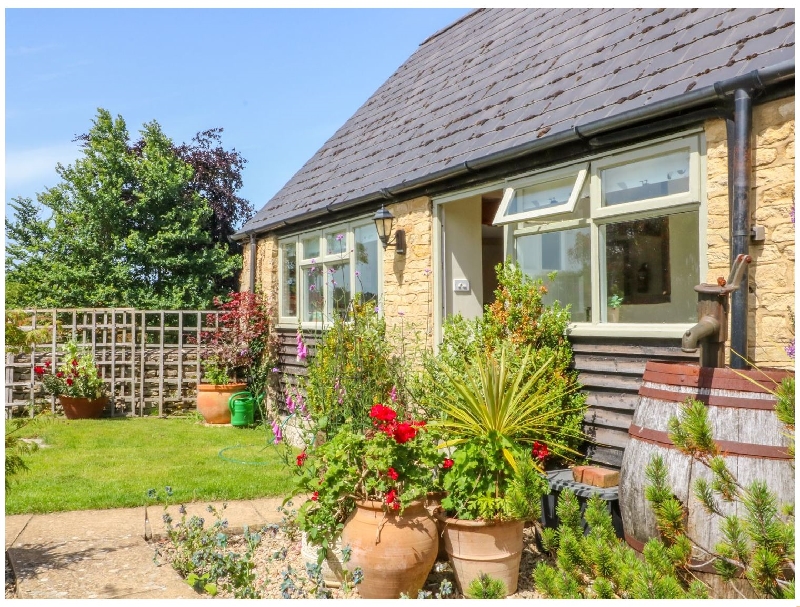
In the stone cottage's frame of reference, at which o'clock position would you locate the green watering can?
The green watering can is roughly at 3 o'clock from the stone cottage.

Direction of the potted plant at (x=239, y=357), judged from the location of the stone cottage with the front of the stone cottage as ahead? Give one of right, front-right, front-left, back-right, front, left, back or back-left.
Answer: right

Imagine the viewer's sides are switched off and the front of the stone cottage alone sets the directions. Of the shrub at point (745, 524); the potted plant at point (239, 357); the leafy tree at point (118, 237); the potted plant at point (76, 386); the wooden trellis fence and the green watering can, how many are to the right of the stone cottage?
5

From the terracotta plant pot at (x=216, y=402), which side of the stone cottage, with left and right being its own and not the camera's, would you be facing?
right

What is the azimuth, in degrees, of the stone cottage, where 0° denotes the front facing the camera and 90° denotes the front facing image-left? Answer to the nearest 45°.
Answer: approximately 45°

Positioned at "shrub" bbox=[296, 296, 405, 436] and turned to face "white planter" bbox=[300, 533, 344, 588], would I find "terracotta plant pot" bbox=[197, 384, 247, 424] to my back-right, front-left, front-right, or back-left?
back-right

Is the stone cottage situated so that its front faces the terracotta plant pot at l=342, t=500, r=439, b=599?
yes

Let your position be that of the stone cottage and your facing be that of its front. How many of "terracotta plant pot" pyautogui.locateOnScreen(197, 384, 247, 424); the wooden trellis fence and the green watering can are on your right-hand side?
3

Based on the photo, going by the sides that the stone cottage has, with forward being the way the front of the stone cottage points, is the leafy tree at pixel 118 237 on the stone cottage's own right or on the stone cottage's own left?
on the stone cottage's own right

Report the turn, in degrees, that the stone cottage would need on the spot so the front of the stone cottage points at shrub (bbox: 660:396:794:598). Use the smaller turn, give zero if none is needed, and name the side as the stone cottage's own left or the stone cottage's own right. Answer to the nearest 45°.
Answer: approximately 45° to the stone cottage's own left

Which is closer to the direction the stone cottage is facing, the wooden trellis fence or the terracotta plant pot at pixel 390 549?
the terracotta plant pot

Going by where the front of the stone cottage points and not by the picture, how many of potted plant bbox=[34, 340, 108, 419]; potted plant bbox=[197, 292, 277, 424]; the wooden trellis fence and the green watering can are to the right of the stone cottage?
4
